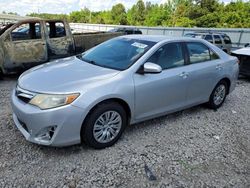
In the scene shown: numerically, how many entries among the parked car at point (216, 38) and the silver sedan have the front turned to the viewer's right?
0

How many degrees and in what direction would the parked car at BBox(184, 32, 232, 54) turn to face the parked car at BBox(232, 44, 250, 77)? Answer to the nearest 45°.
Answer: approximately 90° to its left

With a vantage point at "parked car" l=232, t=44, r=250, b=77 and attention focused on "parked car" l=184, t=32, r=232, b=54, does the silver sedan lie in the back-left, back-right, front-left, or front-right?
back-left

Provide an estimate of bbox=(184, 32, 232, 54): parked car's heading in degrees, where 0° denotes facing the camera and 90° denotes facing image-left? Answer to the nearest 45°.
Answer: approximately 90°

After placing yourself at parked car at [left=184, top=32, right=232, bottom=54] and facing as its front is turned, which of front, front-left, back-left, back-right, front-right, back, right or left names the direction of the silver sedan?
left

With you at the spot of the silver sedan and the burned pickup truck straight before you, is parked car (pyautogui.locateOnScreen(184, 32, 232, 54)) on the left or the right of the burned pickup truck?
right

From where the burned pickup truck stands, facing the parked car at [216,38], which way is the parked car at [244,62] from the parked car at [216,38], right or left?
right

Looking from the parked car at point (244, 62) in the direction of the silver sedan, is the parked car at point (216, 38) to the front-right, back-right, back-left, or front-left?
back-right

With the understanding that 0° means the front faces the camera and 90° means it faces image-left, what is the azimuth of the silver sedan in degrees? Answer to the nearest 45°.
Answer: approximately 45°

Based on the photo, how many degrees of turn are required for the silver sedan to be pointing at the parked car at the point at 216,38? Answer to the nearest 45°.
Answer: approximately 180°

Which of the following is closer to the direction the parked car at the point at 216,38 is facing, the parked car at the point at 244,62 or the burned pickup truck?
the burned pickup truck

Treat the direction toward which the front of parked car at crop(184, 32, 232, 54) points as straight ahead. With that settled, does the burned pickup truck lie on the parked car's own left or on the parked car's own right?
on the parked car's own left

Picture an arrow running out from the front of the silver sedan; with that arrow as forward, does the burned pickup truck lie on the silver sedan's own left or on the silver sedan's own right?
on the silver sedan's own right
